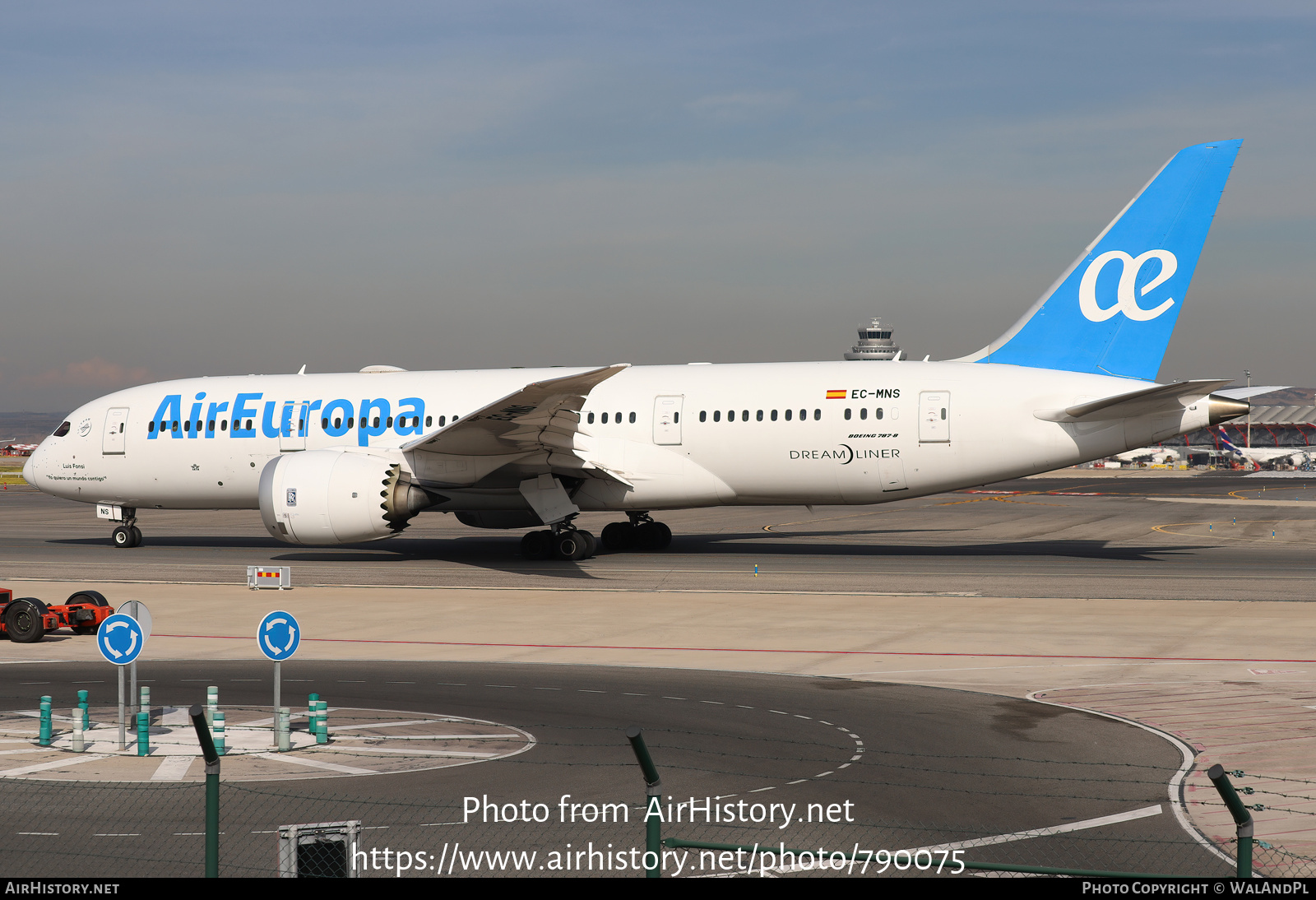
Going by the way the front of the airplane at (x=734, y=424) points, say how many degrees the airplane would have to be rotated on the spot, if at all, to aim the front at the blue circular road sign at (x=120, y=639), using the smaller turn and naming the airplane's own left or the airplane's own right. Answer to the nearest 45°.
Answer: approximately 90° to the airplane's own left

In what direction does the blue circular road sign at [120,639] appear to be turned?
toward the camera

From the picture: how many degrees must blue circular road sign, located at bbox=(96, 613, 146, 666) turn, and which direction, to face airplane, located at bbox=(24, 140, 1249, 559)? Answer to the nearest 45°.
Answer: approximately 135° to its left

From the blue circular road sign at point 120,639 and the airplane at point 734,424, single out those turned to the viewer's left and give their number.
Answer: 1

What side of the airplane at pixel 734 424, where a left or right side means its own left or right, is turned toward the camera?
left

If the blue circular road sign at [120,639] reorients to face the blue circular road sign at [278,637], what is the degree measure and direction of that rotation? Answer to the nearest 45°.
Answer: approximately 90° to its left

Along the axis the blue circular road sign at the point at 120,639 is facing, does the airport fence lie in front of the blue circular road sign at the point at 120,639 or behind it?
in front

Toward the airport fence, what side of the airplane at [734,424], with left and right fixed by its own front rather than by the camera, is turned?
left

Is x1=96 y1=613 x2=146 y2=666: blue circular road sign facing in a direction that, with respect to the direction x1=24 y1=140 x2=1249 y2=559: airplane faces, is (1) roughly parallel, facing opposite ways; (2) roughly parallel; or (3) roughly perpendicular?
roughly perpendicular
